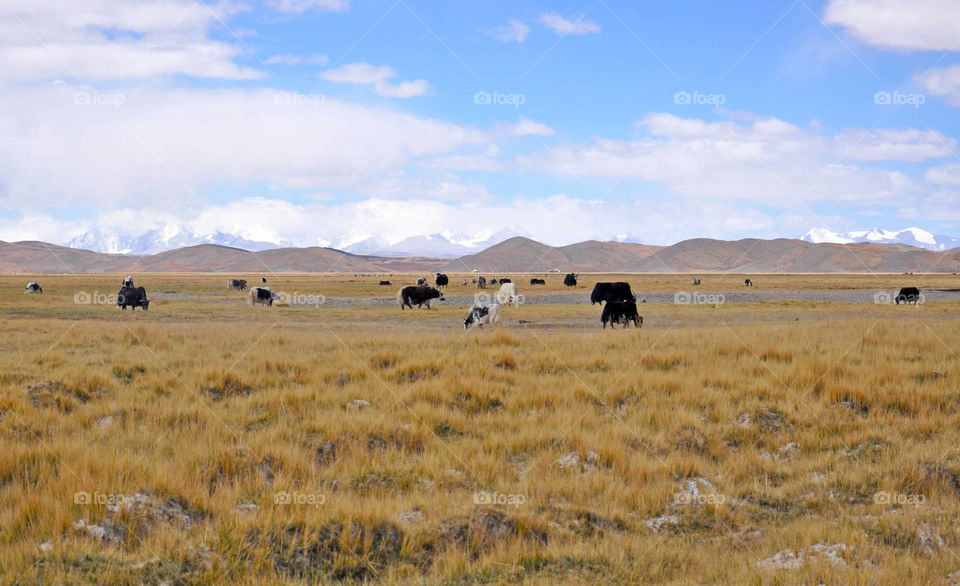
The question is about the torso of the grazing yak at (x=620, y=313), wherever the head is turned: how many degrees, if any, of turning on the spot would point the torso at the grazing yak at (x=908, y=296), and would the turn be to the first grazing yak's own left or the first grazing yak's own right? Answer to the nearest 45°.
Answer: approximately 45° to the first grazing yak's own left

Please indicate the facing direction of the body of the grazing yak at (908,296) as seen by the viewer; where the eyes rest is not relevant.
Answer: to the viewer's left

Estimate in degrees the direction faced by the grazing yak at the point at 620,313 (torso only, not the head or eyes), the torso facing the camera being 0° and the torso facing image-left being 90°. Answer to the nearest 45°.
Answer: approximately 270°

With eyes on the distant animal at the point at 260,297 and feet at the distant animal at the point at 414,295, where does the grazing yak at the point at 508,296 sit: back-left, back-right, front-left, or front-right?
back-right

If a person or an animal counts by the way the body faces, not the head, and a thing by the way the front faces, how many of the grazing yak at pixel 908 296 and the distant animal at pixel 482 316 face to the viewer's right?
0

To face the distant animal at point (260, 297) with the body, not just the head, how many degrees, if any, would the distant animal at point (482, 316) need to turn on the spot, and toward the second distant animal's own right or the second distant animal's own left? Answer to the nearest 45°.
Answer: approximately 45° to the second distant animal's own right

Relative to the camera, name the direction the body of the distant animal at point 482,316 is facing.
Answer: to the viewer's left

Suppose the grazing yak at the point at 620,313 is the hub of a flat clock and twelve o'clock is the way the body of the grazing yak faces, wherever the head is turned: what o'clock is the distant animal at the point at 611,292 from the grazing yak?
The distant animal is roughly at 9 o'clock from the grazing yak.

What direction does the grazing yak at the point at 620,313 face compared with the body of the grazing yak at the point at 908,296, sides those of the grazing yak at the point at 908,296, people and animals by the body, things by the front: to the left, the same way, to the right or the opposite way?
the opposite way

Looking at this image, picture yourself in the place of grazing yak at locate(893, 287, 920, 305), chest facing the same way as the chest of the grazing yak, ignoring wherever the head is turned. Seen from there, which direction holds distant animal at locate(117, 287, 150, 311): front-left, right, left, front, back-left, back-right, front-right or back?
front-left
